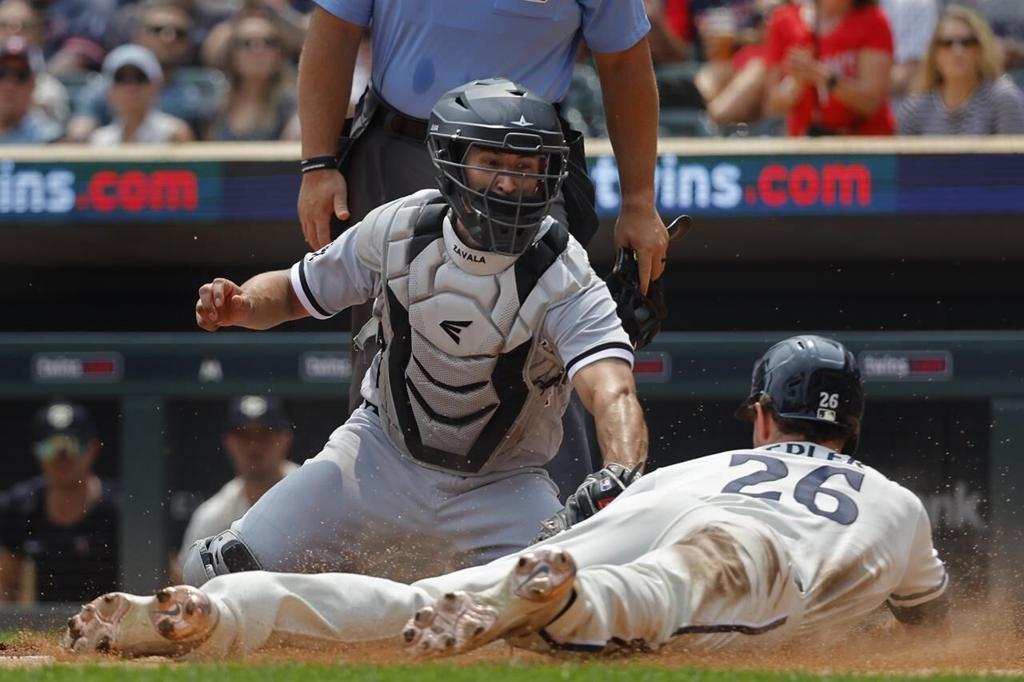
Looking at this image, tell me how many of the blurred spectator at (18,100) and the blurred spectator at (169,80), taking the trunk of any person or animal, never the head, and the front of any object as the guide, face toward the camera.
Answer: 2

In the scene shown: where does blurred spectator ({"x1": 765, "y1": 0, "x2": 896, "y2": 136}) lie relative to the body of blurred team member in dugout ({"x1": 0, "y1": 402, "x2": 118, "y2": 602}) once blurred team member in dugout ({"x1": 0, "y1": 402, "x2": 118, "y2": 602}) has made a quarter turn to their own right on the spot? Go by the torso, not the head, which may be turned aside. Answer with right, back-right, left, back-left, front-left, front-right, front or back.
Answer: back

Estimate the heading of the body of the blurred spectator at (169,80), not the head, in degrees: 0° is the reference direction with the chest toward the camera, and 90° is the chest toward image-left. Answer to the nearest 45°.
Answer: approximately 0°

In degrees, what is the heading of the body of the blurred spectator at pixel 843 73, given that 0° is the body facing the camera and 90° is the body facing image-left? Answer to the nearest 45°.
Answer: approximately 0°

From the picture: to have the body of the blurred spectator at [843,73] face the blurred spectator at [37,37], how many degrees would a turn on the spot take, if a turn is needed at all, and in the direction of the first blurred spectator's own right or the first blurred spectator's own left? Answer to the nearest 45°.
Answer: approximately 90° to the first blurred spectator's own right

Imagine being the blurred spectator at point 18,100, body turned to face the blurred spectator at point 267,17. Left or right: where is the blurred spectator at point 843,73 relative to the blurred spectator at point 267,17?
right

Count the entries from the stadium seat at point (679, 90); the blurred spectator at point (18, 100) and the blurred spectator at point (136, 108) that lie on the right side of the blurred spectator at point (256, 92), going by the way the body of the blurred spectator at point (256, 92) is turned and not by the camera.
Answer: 2

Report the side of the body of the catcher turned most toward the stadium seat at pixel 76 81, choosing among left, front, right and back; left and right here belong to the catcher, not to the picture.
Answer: back
